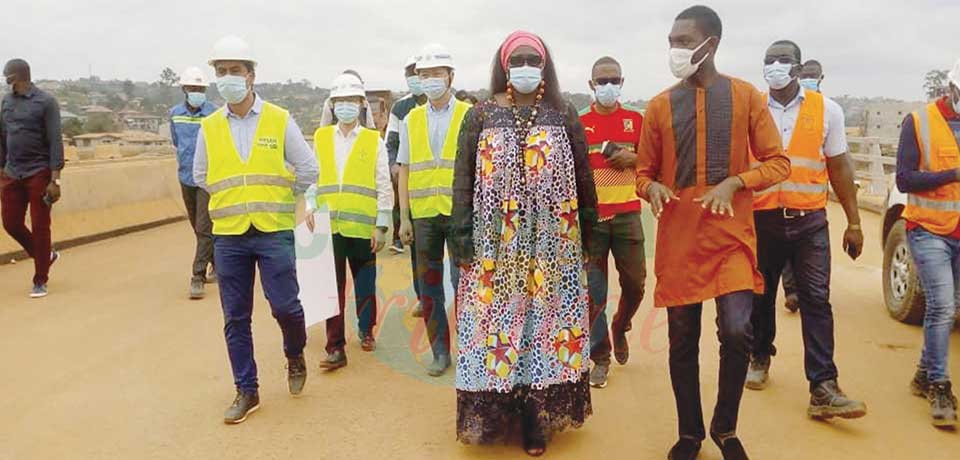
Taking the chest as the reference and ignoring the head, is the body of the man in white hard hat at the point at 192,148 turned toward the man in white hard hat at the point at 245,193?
yes

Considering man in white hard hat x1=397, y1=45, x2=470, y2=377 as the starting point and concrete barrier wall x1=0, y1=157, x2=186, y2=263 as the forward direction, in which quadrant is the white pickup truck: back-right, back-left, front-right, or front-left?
back-right

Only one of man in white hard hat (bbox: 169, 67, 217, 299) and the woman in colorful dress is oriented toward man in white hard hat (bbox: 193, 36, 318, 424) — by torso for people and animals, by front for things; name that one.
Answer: man in white hard hat (bbox: 169, 67, 217, 299)

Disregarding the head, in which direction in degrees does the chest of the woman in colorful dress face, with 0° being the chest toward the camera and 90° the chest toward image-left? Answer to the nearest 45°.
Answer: approximately 0°

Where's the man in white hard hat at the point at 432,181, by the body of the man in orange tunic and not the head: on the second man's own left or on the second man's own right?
on the second man's own right

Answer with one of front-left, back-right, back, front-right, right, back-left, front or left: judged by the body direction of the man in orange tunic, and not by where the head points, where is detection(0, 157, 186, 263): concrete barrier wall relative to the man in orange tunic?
back-right

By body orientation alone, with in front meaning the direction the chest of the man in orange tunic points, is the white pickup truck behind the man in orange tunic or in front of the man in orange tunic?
behind

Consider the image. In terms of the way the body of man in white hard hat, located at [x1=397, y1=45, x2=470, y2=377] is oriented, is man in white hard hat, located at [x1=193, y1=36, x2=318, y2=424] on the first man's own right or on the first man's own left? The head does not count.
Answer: on the first man's own right

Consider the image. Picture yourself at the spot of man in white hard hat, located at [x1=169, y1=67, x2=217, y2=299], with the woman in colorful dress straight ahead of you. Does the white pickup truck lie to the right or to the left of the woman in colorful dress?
left

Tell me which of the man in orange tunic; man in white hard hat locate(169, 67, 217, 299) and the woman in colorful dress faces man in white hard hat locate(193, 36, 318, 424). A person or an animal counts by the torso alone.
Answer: man in white hard hat locate(169, 67, 217, 299)
